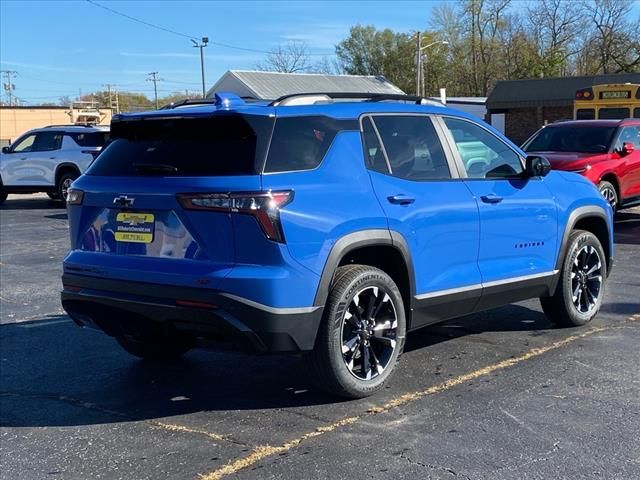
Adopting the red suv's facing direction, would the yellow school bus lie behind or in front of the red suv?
behind

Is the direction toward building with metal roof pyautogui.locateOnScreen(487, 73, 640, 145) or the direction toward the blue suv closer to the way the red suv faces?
the blue suv

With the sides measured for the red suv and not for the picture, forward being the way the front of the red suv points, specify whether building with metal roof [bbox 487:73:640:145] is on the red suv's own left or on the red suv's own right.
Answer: on the red suv's own right

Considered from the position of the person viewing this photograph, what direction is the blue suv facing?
facing away from the viewer and to the right of the viewer

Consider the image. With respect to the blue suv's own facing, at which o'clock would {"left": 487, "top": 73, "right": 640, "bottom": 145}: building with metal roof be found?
The building with metal roof is roughly at 11 o'clock from the blue suv.

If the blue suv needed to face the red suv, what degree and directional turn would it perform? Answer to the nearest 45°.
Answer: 0° — it already faces it

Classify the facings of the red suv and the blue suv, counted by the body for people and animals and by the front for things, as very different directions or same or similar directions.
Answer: very different directions
